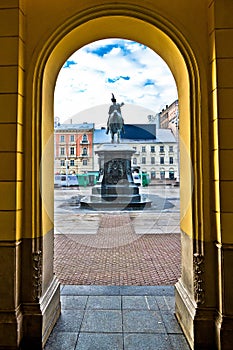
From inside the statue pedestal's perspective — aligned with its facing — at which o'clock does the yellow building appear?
The yellow building is roughly at 6 o'clock from the statue pedestal.

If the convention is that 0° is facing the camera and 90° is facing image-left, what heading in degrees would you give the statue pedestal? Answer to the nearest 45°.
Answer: approximately 0°
